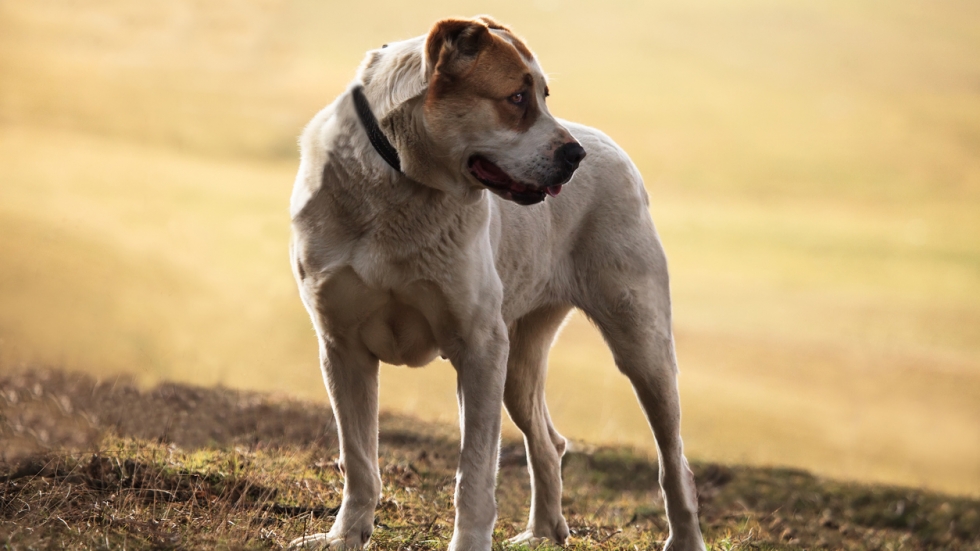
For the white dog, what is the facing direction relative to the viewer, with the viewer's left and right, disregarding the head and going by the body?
facing the viewer and to the left of the viewer
